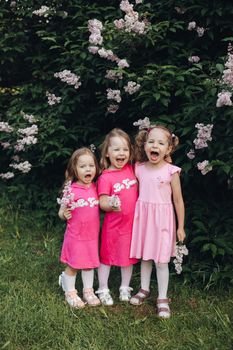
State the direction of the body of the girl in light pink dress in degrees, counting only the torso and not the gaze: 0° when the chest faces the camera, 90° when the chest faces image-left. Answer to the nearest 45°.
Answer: approximately 0°
